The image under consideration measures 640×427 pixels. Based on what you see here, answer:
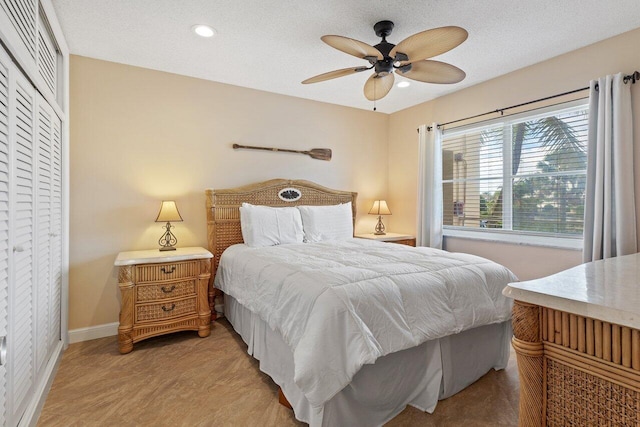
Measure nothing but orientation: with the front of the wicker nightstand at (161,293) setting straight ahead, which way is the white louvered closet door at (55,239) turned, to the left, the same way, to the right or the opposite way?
to the left

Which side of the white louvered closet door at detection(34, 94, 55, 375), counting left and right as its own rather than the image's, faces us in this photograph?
right

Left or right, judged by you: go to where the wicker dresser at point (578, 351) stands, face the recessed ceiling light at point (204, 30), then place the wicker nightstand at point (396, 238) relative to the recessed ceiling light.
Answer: right

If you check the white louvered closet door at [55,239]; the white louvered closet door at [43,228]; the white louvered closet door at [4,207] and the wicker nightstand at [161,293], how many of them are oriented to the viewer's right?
3

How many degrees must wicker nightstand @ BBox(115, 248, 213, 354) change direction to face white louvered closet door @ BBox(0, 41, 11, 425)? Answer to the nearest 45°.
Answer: approximately 45° to its right

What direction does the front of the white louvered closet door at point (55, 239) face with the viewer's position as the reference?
facing to the right of the viewer

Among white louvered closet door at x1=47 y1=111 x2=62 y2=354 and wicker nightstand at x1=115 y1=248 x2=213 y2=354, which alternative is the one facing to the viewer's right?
the white louvered closet door

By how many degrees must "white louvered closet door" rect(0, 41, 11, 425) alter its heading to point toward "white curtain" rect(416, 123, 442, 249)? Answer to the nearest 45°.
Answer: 0° — it already faces it

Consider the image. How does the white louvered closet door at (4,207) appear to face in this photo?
to the viewer's right
